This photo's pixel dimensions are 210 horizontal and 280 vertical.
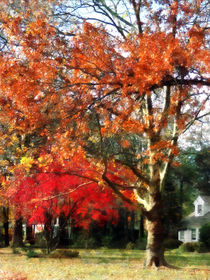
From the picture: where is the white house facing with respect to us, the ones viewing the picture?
facing the viewer and to the left of the viewer

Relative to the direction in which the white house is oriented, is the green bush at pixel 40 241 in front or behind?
in front

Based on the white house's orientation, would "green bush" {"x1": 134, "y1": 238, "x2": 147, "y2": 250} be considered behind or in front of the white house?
in front

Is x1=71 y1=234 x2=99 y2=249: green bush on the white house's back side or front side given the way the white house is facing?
on the front side

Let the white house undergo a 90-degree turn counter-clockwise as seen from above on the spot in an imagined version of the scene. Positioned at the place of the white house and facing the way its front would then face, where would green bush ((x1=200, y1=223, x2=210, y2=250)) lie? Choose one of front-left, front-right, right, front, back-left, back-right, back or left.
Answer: front-right

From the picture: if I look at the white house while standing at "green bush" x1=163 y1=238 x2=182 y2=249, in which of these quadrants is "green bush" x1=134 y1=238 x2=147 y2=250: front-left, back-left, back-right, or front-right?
back-left

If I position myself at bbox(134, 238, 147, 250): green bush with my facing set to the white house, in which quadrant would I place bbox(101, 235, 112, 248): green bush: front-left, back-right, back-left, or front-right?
back-left
